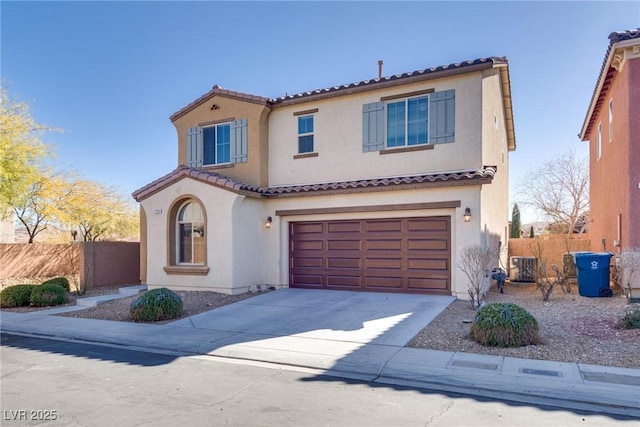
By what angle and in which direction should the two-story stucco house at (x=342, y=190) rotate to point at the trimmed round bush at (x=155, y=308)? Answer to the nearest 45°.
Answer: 0° — it already faces it

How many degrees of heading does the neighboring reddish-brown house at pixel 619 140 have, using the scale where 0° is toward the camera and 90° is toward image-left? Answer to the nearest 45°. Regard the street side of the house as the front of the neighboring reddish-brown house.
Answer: approximately 0°

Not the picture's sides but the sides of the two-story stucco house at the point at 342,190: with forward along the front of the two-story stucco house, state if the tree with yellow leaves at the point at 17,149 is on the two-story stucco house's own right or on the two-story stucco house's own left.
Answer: on the two-story stucco house's own right

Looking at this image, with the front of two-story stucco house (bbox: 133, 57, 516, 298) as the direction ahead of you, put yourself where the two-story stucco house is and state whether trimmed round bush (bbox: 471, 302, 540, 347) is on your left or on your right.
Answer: on your left

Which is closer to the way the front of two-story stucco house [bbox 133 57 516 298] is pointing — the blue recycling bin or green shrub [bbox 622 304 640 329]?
the green shrub

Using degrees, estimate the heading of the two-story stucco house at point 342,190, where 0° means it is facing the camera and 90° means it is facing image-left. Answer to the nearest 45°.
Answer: approximately 45°

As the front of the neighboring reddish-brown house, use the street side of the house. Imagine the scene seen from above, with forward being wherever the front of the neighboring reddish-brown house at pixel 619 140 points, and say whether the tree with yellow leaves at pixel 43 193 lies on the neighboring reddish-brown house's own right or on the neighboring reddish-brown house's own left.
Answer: on the neighboring reddish-brown house's own right
